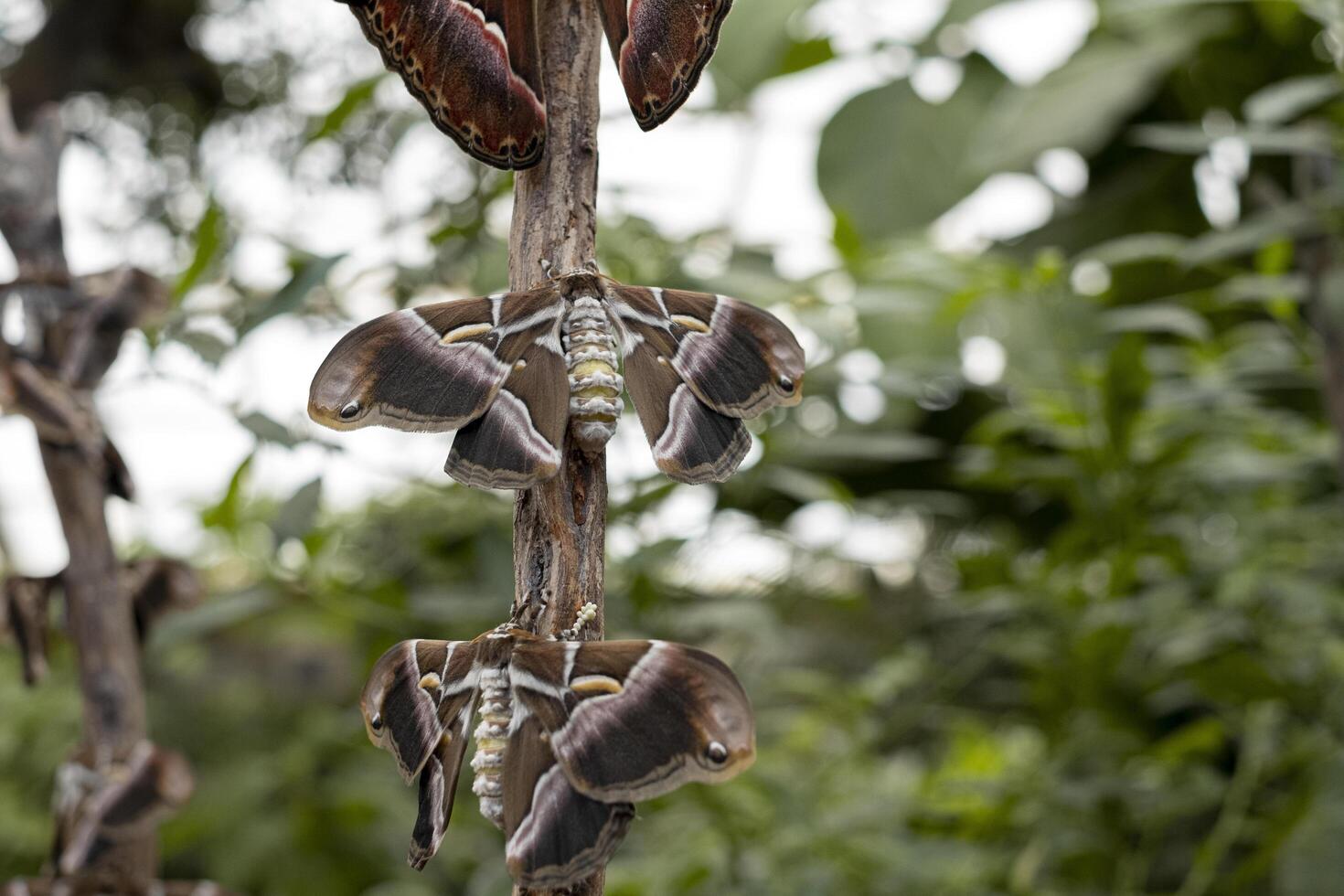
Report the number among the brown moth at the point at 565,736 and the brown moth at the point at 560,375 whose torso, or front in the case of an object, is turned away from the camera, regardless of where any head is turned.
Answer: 2

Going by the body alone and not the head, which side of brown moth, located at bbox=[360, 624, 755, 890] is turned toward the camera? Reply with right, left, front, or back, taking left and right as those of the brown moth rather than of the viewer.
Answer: back
